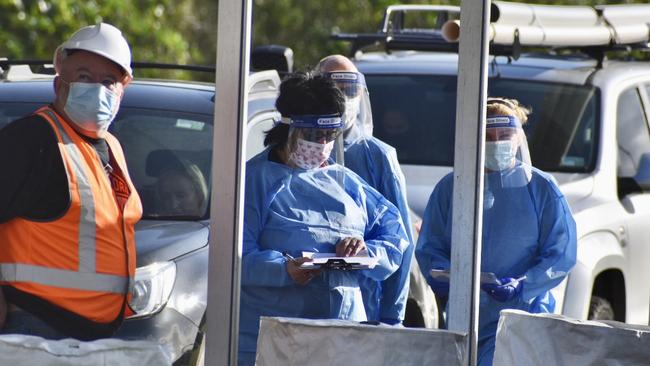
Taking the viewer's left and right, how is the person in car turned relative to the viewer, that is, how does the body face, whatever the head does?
facing the viewer and to the left of the viewer

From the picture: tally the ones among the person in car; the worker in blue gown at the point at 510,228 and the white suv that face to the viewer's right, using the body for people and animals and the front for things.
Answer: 0

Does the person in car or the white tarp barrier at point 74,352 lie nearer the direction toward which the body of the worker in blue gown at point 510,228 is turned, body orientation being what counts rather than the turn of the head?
the white tarp barrier

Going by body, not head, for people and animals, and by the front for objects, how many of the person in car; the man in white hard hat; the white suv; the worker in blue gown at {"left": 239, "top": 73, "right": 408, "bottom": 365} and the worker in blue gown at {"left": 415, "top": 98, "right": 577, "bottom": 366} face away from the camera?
0

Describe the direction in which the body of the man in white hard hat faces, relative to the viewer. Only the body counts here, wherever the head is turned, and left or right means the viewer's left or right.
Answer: facing the viewer and to the right of the viewer

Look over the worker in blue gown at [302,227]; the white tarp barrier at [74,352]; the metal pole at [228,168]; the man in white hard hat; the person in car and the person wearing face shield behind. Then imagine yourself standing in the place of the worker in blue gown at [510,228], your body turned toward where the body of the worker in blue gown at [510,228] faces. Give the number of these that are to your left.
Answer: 0

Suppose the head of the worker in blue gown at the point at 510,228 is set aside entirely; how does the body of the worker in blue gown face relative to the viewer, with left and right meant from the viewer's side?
facing the viewer

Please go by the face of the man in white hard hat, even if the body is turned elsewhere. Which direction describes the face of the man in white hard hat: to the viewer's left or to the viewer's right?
to the viewer's right

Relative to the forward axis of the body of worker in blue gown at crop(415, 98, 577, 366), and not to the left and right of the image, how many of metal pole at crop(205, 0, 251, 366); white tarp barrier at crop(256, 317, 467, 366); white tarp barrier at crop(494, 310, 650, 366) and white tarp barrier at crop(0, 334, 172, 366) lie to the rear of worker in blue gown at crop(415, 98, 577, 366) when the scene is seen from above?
0

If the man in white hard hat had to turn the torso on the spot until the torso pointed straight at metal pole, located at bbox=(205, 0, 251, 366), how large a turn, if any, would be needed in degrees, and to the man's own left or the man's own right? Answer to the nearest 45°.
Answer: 0° — they already face it
